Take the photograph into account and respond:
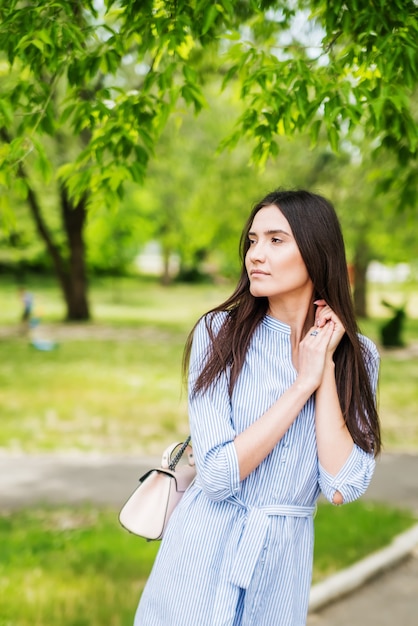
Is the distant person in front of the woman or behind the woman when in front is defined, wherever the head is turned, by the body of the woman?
behind

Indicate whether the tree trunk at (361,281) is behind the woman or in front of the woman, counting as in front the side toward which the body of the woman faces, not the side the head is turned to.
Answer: behind

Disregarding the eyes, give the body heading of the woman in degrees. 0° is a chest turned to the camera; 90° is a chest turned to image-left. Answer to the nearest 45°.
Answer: approximately 0°

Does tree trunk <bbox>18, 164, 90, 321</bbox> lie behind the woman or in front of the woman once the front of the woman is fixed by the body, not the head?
behind
